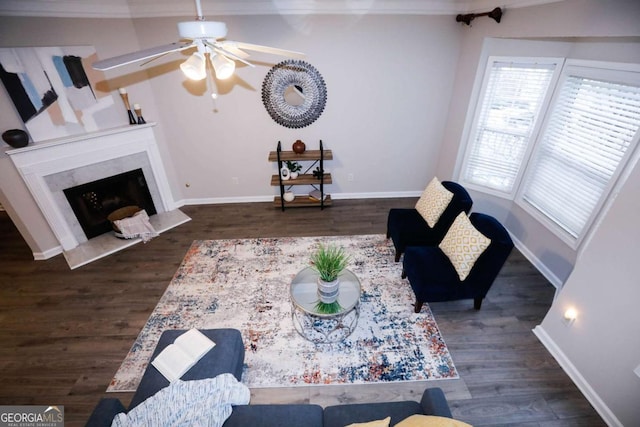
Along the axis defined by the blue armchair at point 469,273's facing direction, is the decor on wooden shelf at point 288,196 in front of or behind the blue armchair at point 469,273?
in front

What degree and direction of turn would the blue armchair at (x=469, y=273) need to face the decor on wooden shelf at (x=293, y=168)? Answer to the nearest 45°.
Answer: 0° — it already faces it

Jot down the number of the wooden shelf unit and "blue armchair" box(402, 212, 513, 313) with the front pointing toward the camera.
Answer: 1

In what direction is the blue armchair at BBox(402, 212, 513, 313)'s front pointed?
to the viewer's left

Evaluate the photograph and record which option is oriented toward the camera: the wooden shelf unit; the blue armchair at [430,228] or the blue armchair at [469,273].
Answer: the wooden shelf unit

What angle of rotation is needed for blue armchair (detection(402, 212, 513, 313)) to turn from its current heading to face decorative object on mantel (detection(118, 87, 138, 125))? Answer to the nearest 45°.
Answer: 0° — it already faces it

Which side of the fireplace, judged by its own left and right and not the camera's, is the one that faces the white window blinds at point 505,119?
front

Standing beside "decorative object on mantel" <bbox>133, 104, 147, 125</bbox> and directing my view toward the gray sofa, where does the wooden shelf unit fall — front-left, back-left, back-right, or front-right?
front-left

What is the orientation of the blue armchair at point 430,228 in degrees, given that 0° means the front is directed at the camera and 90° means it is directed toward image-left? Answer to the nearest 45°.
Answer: approximately 90°

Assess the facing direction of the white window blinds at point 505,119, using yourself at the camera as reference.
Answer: facing the viewer and to the left of the viewer

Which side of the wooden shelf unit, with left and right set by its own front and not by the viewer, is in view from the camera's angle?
front

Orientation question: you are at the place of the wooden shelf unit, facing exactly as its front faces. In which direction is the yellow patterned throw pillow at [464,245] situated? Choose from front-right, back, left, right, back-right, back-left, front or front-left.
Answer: front-left

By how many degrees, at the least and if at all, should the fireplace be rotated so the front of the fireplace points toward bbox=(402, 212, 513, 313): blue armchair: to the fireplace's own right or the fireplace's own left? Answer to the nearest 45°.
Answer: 0° — it already faces it

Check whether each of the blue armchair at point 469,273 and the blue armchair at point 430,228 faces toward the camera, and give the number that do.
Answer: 0

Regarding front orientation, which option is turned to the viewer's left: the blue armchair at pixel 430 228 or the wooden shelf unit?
the blue armchair

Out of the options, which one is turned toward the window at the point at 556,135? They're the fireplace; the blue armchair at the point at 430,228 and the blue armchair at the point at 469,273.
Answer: the fireplace

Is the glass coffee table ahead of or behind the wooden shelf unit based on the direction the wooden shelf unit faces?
ahead

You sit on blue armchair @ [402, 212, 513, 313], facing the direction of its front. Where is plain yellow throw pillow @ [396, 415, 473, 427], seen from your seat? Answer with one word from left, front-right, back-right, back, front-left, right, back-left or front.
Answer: left

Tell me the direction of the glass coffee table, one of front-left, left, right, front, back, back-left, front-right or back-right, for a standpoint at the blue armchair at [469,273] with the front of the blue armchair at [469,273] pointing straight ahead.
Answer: front-left
